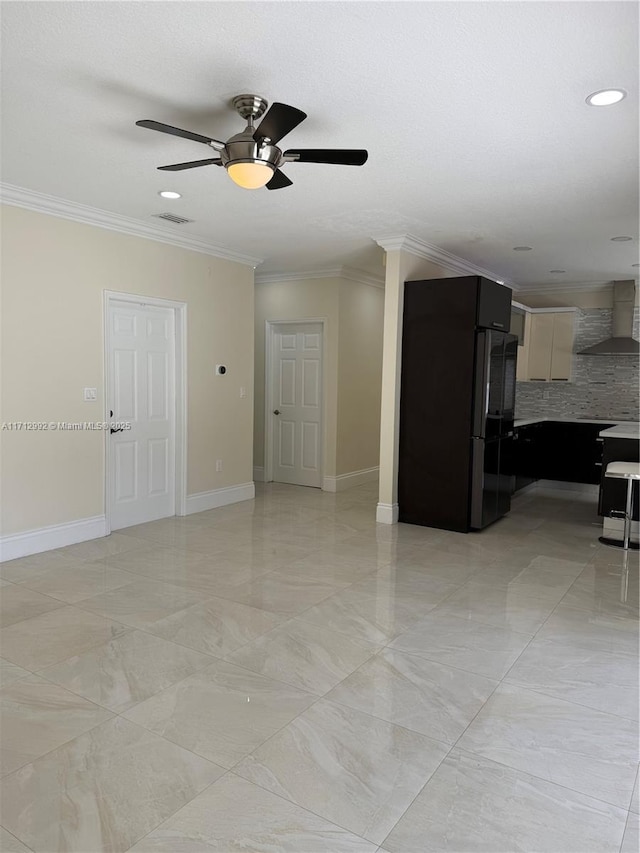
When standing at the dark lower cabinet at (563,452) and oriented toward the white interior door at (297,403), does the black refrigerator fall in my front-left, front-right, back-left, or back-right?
front-left

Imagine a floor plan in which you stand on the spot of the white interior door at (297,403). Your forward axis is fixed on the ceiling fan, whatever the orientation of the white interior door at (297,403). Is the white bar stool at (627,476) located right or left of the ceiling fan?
left

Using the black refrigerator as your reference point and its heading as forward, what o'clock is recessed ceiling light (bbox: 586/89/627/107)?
The recessed ceiling light is roughly at 1 o'clock from the black refrigerator.

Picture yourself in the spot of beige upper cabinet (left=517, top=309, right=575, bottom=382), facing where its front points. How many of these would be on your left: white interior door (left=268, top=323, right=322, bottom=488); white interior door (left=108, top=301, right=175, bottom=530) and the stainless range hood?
1

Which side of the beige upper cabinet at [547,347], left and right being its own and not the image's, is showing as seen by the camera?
front

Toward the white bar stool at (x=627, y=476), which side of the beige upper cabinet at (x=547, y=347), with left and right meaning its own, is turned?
front

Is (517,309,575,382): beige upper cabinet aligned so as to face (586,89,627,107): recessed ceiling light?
yes

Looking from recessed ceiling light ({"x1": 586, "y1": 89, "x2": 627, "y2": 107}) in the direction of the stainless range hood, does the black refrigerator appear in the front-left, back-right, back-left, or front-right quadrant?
front-left

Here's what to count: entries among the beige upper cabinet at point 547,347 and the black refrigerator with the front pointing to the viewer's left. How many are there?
0

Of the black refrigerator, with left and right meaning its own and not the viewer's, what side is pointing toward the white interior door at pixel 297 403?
back

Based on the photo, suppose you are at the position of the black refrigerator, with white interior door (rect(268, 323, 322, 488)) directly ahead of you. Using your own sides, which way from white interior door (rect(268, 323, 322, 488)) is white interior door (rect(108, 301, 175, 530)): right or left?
left

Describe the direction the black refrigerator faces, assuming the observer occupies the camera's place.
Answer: facing the viewer and to the right of the viewer
